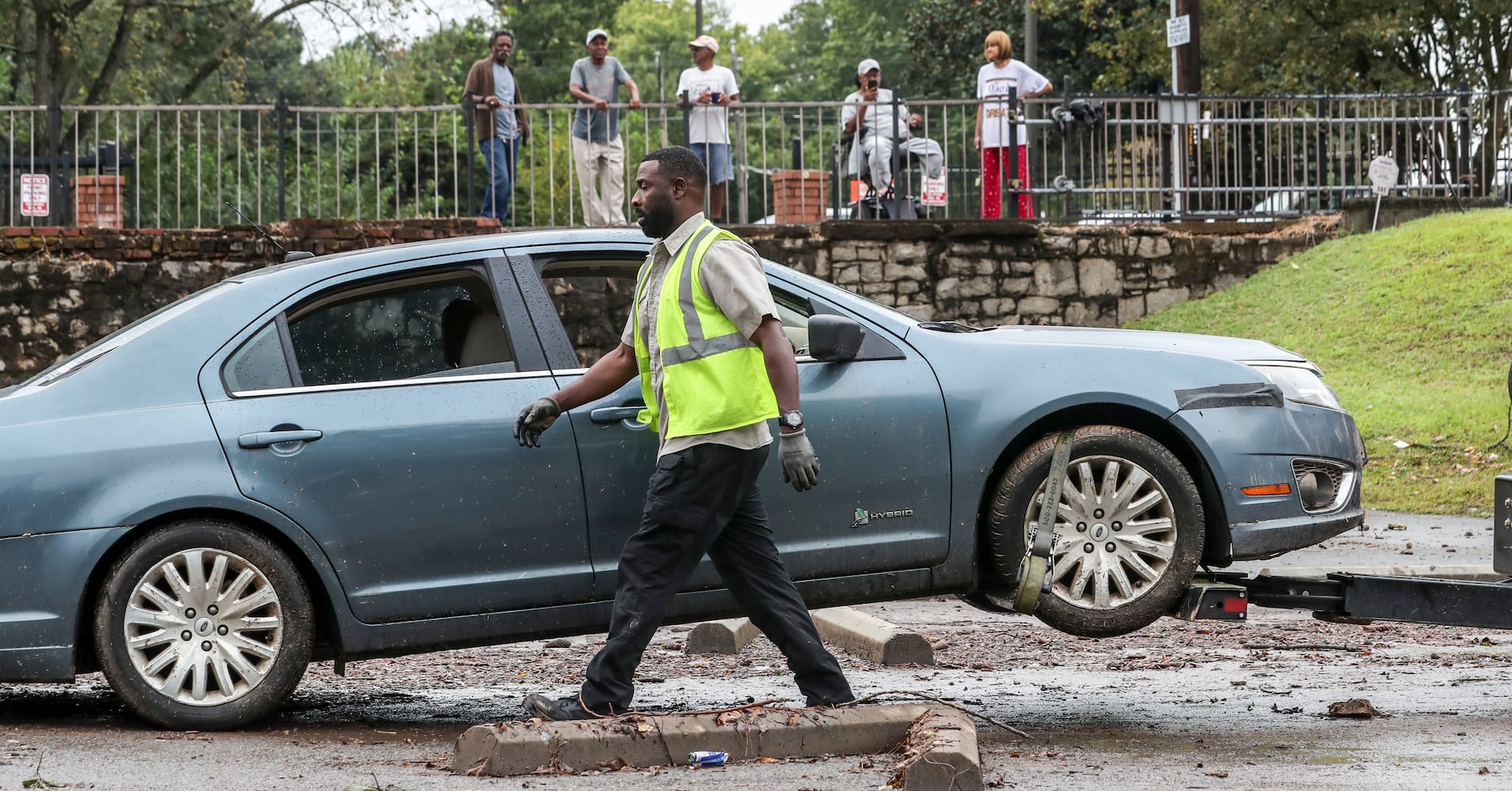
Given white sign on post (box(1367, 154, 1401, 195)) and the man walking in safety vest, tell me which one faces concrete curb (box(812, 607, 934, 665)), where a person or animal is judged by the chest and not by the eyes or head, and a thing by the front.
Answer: the white sign on post

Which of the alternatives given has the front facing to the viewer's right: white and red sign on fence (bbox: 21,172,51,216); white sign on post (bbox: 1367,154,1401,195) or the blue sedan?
the blue sedan

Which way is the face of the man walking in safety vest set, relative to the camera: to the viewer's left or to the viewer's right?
to the viewer's left

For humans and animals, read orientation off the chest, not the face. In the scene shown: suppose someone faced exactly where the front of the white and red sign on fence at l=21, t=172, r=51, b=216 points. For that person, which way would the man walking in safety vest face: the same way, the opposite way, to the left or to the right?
to the right

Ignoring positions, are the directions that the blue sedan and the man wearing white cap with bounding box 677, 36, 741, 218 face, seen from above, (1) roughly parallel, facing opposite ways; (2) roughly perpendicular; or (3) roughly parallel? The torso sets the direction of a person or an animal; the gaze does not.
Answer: roughly perpendicular

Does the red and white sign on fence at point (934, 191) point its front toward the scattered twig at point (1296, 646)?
yes

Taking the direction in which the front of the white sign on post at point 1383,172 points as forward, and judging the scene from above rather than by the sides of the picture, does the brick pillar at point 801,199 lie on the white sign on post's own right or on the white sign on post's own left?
on the white sign on post's own right

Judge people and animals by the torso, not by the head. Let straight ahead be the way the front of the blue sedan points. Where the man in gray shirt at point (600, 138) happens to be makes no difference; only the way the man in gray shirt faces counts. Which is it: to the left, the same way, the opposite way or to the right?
to the right

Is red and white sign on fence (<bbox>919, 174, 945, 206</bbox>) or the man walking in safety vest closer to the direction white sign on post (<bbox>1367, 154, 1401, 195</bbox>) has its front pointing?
the man walking in safety vest

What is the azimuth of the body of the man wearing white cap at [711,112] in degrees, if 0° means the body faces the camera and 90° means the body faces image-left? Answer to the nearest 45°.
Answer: approximately 0°

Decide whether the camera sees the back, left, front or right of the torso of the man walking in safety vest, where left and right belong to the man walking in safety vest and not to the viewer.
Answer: left
